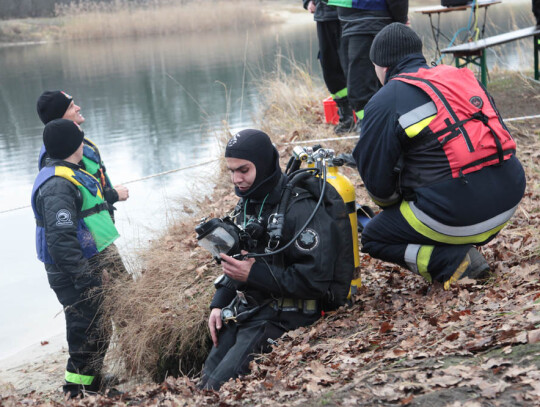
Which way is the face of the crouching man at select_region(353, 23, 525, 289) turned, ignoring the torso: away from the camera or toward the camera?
away from the camera

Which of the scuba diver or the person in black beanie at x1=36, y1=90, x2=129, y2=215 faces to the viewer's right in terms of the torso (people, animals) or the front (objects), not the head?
the person in black beanie

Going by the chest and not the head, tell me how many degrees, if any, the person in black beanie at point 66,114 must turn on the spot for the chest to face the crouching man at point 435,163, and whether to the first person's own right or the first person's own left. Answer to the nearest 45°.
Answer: approximately 45° to the first person's own right

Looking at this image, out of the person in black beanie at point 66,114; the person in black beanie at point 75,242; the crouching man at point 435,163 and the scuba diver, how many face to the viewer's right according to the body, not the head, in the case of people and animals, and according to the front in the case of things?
2

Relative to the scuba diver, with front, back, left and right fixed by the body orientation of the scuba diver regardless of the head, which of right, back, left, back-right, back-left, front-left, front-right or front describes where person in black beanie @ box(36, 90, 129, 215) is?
right

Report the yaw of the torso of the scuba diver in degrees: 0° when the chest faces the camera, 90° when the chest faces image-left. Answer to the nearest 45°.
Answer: approximately 45°

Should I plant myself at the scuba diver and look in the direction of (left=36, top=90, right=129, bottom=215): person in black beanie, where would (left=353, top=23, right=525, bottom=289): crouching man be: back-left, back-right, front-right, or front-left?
back-right

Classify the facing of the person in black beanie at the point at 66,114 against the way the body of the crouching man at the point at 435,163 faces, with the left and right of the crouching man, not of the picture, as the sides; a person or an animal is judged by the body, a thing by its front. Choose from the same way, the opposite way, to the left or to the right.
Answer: to the right

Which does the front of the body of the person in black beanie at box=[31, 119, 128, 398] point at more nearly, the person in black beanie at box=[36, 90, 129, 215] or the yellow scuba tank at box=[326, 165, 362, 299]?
the yellow scuba tank

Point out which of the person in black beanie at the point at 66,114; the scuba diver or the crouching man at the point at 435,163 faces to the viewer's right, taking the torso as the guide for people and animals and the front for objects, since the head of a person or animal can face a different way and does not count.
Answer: the person in black beanie

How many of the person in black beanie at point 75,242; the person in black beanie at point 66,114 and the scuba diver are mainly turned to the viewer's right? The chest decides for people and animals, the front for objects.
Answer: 2

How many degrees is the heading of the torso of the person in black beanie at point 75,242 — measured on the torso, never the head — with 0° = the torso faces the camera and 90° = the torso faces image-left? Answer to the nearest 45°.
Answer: approximately 270°

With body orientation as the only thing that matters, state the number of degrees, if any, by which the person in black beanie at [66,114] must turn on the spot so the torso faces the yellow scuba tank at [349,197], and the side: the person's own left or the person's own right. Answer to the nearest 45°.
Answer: approximately 45° to the person's own right

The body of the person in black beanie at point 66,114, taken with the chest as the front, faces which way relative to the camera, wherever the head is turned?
to the viewer's right
